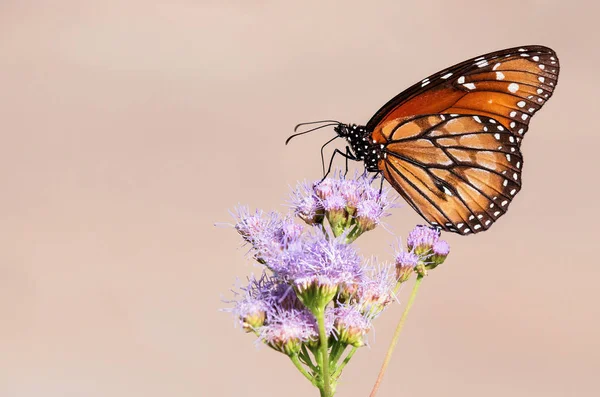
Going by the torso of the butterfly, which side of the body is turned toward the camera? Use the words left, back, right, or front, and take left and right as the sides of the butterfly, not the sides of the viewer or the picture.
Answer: left
